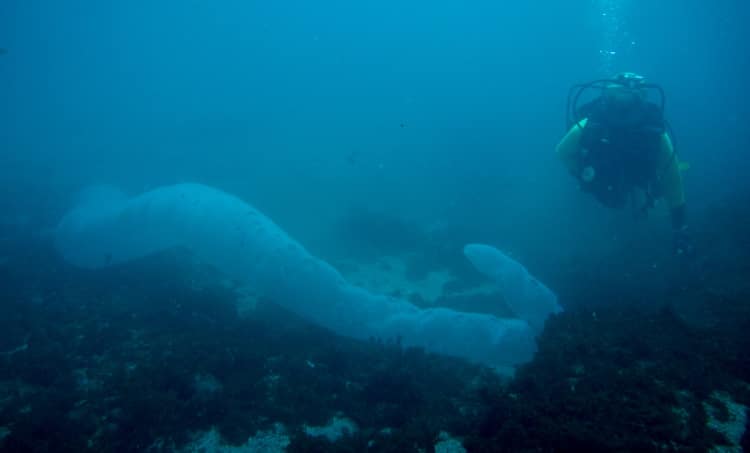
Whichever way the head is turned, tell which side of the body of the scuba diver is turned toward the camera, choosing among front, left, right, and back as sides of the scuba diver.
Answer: front
